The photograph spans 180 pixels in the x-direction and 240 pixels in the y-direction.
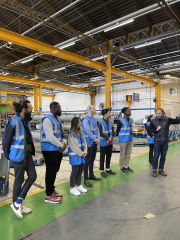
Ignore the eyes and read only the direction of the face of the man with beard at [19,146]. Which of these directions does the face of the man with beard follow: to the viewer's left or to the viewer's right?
to the viewer's right

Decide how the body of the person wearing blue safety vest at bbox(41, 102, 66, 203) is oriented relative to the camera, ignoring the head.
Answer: to the viewer's right

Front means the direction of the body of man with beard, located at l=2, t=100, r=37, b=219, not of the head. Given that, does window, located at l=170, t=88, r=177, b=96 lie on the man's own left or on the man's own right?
on the man's own left

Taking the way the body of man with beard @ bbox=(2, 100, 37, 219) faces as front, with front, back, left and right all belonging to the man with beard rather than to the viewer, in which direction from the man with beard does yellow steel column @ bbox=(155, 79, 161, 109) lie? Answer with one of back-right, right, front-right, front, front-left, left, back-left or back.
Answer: left

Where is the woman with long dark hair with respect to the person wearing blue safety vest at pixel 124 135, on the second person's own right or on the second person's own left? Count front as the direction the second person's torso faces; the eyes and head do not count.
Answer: on the second person's own right

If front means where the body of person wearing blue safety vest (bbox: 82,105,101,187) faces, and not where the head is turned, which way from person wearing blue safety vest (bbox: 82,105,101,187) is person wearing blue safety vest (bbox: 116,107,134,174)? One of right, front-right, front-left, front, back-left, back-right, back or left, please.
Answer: front-left

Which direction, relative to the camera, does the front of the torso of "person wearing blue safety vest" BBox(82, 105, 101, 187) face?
to the viewer's right

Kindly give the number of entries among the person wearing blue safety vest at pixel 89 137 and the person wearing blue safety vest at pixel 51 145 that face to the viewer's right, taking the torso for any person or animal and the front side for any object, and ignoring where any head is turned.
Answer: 2

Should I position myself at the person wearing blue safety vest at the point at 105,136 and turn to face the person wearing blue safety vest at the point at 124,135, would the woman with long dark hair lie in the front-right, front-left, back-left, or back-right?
back-right

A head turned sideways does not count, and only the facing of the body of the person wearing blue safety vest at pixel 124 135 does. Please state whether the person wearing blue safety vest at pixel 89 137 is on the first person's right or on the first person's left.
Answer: on the first person's right
